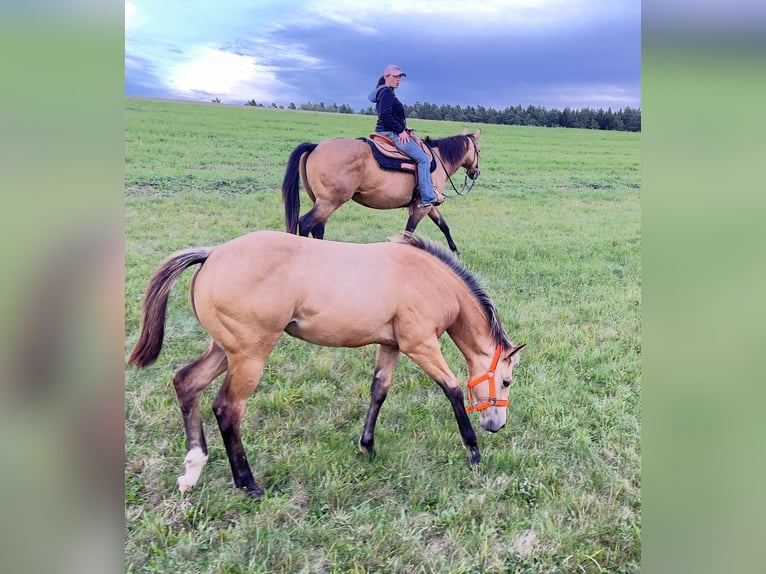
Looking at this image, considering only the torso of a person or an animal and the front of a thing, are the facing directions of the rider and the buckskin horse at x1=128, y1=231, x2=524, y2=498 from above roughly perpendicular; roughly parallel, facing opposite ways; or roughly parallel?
roughly parallel

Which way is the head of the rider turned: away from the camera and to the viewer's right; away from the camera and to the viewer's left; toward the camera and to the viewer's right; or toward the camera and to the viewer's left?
toward the camera and to the viewer's right

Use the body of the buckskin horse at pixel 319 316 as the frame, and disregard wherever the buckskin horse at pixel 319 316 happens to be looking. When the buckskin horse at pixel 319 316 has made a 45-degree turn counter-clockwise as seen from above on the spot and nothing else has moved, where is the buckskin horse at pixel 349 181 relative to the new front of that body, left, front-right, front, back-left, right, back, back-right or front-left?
front-left

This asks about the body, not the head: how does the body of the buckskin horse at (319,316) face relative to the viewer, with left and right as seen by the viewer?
facing to the right of the viewer

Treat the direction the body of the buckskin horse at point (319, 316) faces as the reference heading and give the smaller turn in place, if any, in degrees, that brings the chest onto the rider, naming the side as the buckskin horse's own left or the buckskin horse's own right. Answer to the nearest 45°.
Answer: approximately 90° to the buckskin horse's own left

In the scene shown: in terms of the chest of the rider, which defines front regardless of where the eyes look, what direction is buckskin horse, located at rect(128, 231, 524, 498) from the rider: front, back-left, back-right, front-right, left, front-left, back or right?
right

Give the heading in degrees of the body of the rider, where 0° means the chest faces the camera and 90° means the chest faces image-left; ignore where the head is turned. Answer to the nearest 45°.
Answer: approximately 270°

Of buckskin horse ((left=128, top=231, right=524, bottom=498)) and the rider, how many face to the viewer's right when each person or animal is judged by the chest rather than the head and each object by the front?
2
